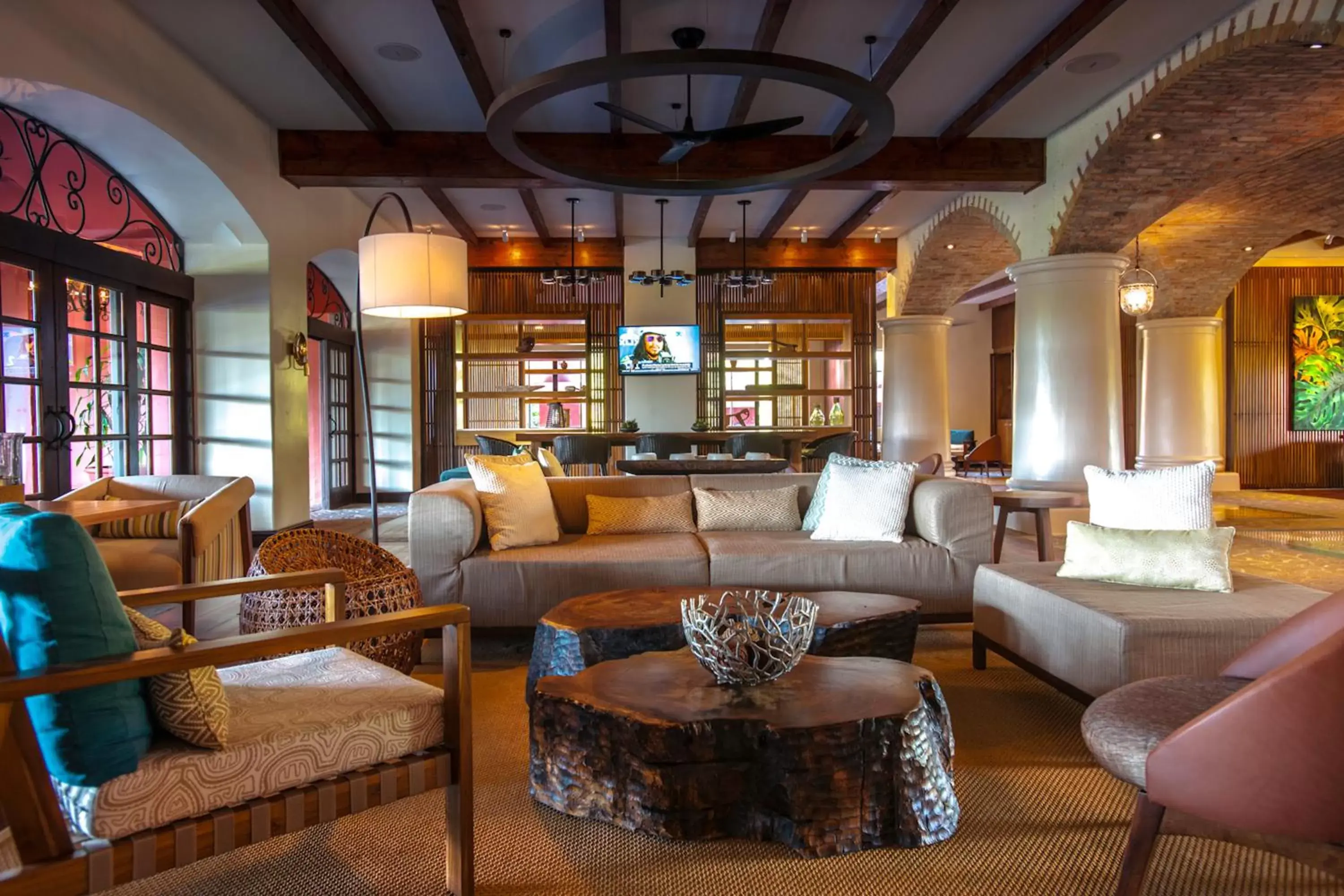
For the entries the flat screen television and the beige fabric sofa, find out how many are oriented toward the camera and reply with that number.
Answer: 2

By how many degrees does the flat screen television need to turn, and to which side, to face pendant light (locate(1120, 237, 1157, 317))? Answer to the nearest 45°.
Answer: approximately 45° to its left

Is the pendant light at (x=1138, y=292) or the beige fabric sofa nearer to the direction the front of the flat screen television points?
the beige fabric sofa

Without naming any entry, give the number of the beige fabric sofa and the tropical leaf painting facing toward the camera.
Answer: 2

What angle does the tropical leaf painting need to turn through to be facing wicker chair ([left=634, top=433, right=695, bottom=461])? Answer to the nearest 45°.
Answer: approximately 45° to its right

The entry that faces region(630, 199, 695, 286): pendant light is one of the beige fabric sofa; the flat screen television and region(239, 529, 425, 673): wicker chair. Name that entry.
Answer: the flat screen television

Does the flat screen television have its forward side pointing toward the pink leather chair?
yes

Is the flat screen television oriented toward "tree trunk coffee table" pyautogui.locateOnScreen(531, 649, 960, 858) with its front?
yes

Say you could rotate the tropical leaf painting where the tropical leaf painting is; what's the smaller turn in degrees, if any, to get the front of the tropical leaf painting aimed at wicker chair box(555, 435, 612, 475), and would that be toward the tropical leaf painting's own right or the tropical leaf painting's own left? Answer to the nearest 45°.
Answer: approximately 45° to the tropical leaf painting's own right
